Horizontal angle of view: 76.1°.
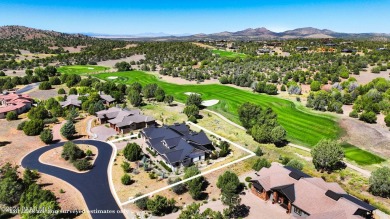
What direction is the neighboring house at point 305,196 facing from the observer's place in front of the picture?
facing the viewer and to the left of the viewer
